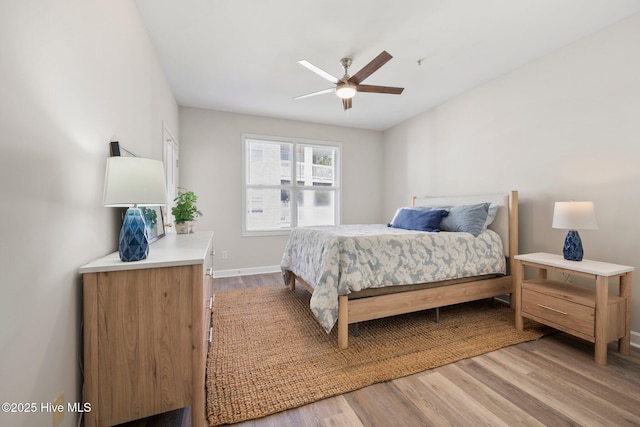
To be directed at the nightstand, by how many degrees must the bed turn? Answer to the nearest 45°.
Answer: approximately 135° to its left

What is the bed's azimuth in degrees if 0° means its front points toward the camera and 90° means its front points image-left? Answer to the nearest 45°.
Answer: approximately 45°

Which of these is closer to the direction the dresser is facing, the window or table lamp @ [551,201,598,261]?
the table lamp

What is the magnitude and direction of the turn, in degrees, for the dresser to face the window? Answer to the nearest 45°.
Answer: approximately 45° to its left

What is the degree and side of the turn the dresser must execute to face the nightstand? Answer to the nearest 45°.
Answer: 0° — it already faces it

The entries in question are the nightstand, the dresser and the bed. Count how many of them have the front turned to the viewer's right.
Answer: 1

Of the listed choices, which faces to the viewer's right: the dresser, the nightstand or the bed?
the dresser

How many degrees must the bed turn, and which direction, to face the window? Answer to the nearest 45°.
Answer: approximately 90° to its right

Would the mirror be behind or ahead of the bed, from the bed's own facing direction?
ahead

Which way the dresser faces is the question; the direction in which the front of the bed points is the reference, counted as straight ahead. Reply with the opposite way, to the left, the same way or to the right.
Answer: the opposite way

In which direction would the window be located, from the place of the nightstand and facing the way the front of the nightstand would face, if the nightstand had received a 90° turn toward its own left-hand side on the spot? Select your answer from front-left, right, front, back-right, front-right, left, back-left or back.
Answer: back-right

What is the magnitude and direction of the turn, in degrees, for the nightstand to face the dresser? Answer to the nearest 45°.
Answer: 0° — it already faces it

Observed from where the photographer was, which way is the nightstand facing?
facing the viewer and to the left of the viewer

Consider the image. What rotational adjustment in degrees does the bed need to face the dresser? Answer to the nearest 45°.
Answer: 0° — it already faces it

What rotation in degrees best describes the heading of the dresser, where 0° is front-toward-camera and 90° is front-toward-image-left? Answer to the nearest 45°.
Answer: approximately 270°
